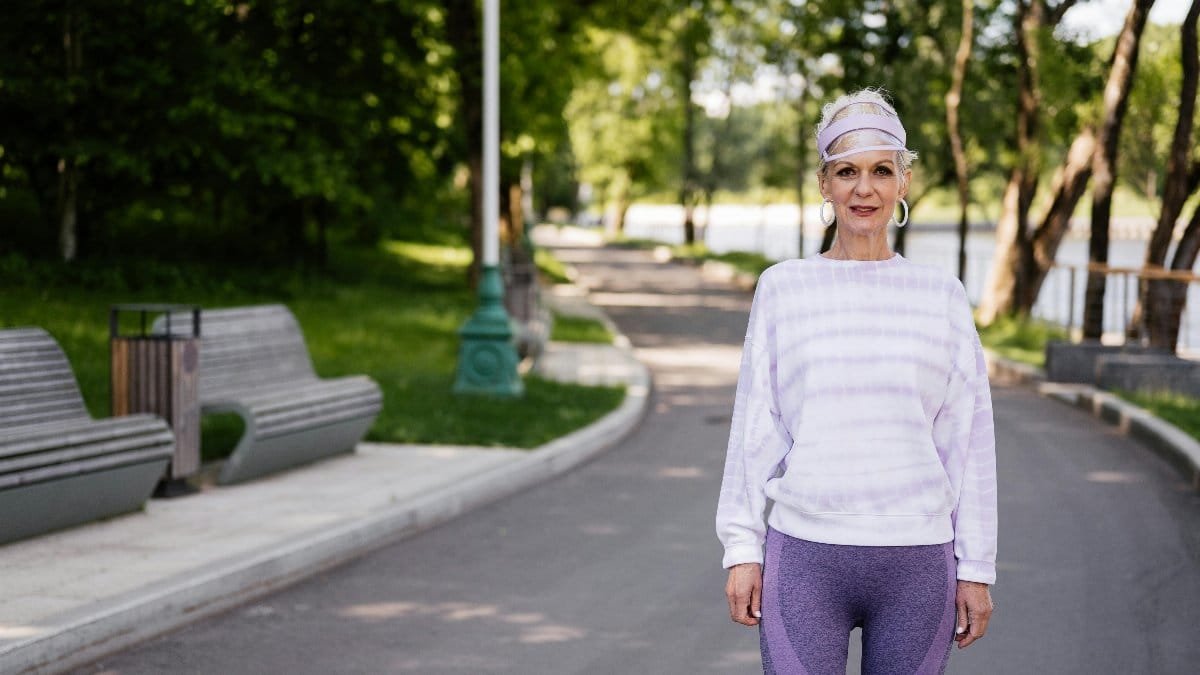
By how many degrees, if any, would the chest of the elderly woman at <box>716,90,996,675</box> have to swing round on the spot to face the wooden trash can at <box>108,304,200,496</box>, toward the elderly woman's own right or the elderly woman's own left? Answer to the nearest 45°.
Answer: approximately 135° to the elderly woman's own right

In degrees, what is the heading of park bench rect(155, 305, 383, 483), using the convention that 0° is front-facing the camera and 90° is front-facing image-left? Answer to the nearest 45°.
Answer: approximately 315°

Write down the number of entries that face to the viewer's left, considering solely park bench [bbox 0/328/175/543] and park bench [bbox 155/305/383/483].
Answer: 0

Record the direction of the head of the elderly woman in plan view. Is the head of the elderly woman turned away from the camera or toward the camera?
toward the camera

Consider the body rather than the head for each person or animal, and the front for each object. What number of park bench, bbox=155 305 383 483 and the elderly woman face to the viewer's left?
0

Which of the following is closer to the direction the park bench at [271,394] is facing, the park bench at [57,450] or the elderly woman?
the elderly woman

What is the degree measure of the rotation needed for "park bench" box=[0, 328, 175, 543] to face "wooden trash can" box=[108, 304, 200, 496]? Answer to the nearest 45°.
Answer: approximately 90° to its left

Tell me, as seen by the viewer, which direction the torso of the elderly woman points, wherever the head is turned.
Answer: toward the camera

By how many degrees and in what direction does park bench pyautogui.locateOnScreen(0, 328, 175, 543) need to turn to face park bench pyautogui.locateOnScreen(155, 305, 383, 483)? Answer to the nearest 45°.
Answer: approximately 90° to its left

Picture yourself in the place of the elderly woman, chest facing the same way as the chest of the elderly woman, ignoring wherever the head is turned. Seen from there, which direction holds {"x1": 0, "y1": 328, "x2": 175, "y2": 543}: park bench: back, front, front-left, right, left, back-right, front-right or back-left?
back-right

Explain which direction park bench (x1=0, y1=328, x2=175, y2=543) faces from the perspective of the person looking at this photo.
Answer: facing the viewer and to the right of the viewer

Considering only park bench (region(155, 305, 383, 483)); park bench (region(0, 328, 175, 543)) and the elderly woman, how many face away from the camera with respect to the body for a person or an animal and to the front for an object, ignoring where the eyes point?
0

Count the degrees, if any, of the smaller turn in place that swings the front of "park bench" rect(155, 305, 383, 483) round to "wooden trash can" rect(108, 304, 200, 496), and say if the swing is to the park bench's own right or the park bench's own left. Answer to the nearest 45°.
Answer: approximately 90° to the park bench's own right

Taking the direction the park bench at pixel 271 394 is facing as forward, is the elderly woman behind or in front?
in front
